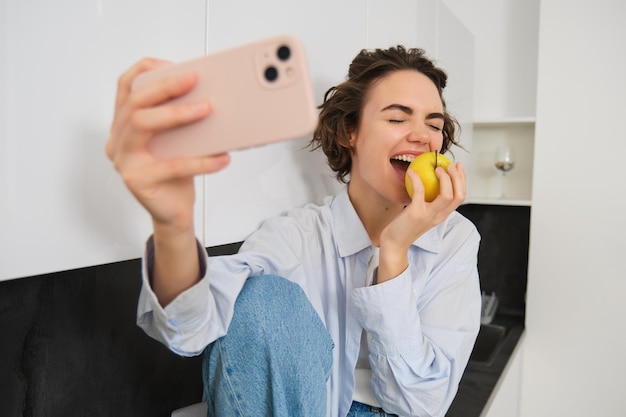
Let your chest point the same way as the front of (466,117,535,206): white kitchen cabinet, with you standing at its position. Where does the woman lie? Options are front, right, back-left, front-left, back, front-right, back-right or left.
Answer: front

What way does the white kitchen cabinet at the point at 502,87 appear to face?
toward the camera

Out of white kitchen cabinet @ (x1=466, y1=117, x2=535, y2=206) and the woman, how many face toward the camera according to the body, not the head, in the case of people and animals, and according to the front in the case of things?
2

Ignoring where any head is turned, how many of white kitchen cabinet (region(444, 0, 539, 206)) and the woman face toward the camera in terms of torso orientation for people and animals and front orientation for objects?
2

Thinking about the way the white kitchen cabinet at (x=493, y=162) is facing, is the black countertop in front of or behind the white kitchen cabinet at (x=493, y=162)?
in front
